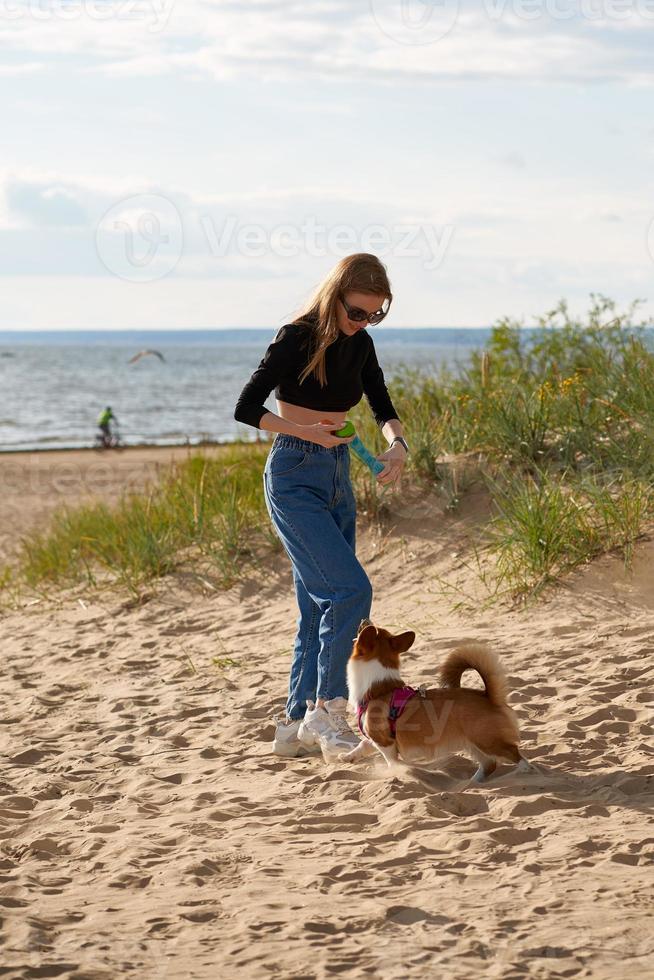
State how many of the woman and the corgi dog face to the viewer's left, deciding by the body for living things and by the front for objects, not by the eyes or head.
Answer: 1

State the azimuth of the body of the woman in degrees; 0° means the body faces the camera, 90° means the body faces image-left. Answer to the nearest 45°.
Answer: approximately 315°

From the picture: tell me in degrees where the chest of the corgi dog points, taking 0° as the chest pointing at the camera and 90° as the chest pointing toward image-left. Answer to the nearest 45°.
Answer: approximately 90°

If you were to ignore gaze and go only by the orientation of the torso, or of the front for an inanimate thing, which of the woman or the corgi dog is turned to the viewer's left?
the corgi dog
